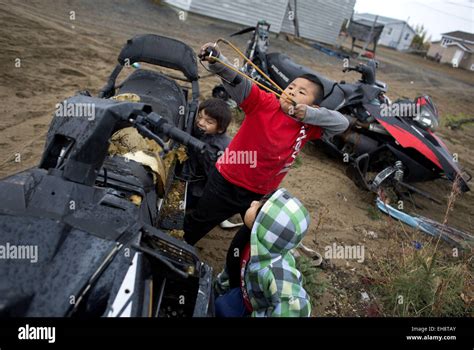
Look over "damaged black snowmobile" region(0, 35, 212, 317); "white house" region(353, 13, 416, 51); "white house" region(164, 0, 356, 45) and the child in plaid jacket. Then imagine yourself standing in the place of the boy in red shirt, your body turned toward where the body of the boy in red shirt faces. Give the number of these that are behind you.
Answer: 2

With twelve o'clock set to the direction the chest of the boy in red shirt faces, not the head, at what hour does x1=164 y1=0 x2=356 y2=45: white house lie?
The white house is roughly at 6 o'clock from the boy in red shirt.

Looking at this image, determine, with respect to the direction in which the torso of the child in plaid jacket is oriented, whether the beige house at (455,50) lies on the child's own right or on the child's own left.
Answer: on the child's own right

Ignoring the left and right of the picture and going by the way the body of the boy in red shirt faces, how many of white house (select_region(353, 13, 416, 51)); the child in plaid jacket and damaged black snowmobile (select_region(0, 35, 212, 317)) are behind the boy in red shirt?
1

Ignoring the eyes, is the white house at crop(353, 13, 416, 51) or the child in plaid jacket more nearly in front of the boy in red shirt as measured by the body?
the child in plaid jacket

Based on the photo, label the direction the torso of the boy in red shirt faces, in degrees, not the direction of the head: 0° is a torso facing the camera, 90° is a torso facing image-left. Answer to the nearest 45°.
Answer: approximately 0°
